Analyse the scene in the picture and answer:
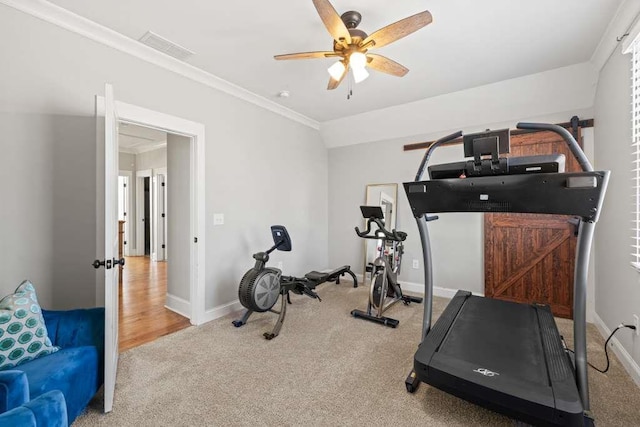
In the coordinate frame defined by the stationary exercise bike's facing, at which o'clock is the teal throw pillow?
The teal throw pillow is roughly at 12 o'clock from the stationary exercise bike.

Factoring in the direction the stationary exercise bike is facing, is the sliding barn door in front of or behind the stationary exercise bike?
behind

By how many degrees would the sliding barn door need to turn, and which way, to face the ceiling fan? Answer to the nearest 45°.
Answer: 0° — it already faces it

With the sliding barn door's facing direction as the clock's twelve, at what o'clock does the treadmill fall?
The treadmill is roughly at 12 o'clock from the sliding barn door.

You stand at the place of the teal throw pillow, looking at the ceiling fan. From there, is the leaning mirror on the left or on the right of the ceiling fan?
left

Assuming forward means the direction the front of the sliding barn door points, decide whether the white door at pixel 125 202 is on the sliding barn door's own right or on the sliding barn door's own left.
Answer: on the sliding barn door's own right

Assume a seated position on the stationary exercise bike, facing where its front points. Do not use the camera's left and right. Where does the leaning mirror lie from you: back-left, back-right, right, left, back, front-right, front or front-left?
back-right
